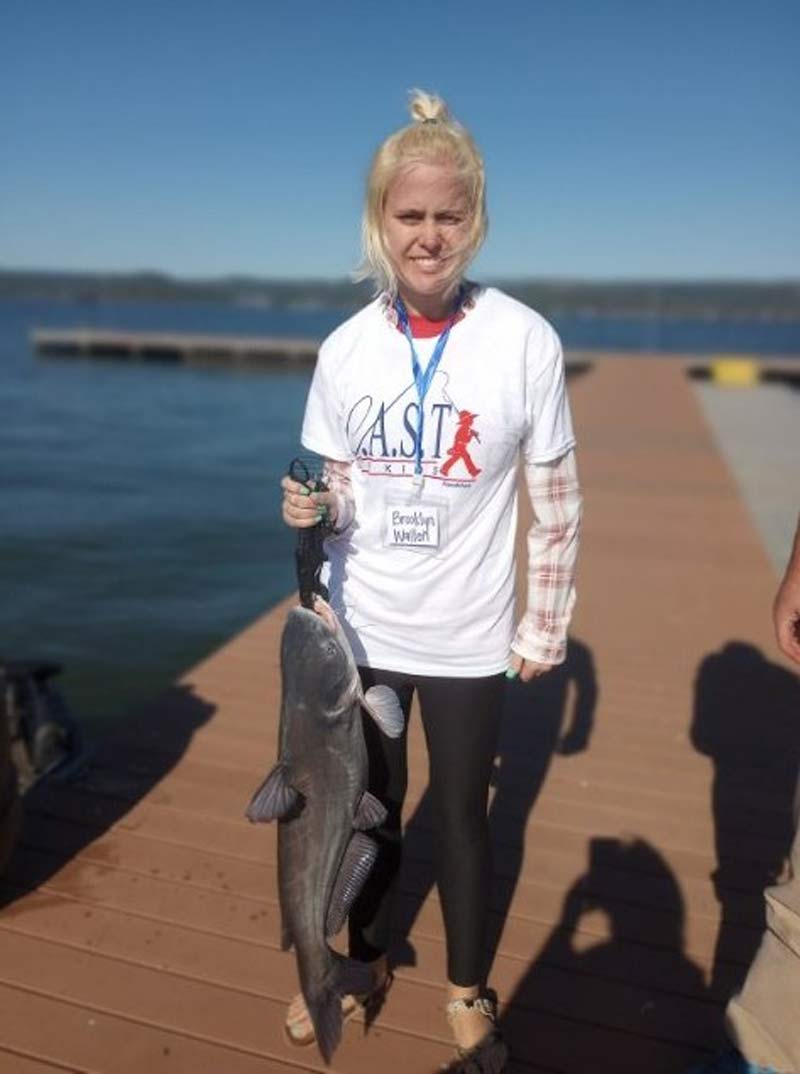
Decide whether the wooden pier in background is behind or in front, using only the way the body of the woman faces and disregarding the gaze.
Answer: behind

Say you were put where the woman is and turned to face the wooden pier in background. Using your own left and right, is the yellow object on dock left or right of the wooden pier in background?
right

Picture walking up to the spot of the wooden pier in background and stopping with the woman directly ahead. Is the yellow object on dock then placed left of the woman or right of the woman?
left

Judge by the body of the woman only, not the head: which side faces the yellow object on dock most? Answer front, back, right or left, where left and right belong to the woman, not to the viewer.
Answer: back

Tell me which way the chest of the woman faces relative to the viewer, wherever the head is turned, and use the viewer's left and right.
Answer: facing the viewer
